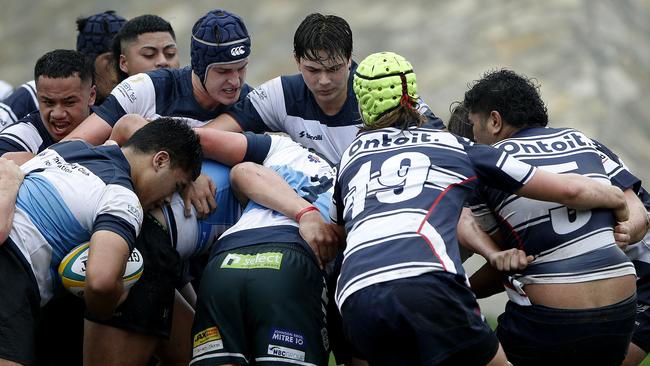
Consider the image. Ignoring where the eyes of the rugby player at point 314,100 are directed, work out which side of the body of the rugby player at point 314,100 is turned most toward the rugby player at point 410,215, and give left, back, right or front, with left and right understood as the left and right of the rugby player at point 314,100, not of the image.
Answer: front

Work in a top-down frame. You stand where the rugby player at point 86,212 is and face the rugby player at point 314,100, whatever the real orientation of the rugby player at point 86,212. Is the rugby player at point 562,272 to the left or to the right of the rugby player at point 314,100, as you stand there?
right

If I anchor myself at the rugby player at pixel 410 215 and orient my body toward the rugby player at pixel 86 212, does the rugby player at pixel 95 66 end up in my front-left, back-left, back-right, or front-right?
front-right

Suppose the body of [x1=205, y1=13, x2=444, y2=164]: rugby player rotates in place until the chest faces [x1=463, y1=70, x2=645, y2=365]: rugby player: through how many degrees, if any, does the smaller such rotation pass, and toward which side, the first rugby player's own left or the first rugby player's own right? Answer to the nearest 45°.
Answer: approximately 45° to the first rugby player's own left

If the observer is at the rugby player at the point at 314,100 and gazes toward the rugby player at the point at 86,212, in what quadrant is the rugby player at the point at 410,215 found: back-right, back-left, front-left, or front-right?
front-left

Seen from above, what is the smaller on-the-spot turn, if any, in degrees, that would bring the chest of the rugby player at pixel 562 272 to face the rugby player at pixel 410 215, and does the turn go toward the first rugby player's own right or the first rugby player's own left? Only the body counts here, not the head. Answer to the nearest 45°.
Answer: approximately 90° to the first rugby player's own left

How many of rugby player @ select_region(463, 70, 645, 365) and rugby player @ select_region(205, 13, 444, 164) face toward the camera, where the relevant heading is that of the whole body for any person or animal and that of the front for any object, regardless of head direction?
1

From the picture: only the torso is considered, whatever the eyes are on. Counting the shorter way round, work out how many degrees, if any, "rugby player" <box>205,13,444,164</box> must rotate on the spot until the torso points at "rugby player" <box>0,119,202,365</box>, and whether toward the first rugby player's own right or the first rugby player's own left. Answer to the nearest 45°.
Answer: approximately 45° to the first rugby player's own right

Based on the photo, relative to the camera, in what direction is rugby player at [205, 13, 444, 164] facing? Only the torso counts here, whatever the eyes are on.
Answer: toward the camera

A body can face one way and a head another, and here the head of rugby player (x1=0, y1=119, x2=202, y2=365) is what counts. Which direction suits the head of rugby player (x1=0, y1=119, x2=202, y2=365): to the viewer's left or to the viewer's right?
to the viewer's right
